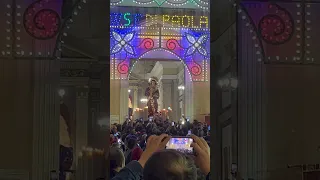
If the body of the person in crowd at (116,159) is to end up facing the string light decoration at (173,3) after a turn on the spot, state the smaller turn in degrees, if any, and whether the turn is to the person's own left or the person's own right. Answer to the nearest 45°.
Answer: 0° — they already face it

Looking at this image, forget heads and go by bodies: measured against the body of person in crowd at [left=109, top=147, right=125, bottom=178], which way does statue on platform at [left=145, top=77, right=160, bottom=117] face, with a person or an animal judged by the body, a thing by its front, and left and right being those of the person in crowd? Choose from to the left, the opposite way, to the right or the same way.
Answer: the opposite way

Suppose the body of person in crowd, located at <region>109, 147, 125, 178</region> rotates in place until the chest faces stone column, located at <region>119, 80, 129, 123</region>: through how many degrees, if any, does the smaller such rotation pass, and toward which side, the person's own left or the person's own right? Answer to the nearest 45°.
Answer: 0° — they already face it

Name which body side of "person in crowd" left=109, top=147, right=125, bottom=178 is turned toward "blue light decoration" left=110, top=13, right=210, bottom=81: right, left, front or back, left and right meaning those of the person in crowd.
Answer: front

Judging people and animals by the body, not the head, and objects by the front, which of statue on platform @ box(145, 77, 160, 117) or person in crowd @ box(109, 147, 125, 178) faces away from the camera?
the person in crowd

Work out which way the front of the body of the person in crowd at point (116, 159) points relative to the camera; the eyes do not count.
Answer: away from the camera

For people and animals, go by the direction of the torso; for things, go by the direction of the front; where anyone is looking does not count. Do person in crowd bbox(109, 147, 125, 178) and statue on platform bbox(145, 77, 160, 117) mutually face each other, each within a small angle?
yes

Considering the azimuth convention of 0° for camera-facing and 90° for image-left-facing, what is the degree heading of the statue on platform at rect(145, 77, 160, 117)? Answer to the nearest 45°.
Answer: approximately 0°

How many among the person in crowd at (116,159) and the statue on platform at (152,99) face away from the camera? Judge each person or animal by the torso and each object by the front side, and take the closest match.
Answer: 1
